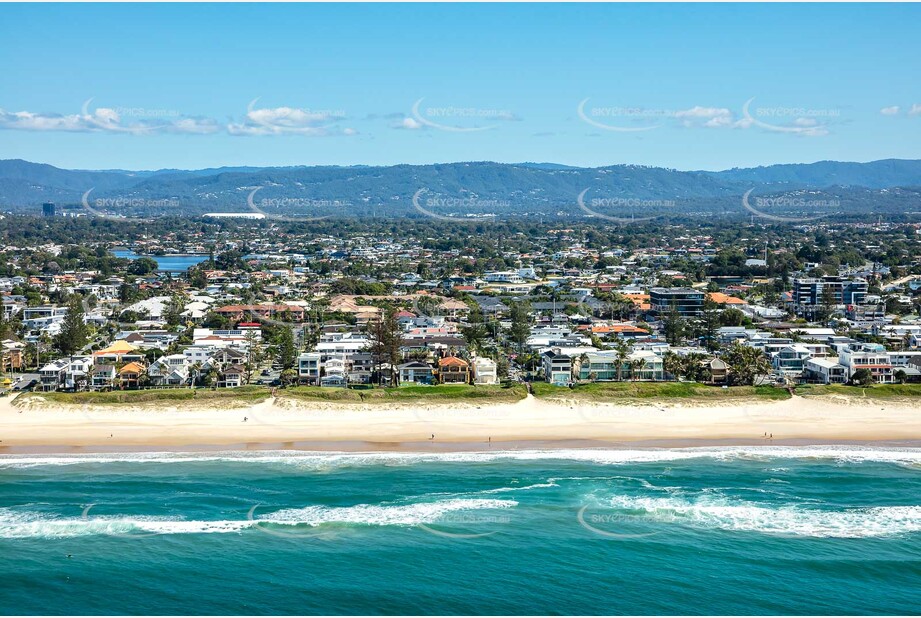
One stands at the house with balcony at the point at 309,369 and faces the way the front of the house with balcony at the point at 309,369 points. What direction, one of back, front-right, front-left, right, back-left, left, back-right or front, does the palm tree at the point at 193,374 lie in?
right

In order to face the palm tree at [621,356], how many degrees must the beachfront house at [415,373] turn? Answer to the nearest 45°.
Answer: approximately 90° to its left

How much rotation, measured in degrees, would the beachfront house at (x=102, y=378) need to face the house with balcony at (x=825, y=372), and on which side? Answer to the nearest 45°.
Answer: approximately 90° to its left

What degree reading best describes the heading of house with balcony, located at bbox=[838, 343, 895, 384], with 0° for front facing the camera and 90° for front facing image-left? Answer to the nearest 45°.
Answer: approximately 0°

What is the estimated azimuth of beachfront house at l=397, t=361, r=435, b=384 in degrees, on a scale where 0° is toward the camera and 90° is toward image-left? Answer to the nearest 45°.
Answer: approximately 0°

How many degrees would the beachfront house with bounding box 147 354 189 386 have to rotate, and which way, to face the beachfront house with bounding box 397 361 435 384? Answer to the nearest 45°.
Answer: approximately 90° to its left

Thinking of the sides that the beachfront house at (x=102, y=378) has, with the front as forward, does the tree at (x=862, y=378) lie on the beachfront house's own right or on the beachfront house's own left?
on the beachfront house's own left

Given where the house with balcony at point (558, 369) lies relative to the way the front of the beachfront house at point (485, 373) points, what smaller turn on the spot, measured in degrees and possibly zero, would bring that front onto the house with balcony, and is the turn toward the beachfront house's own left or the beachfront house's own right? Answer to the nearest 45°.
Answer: approximately 90° to the beachfront house's own left

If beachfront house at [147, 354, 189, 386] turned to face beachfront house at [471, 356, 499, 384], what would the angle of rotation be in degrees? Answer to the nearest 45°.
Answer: approximately 90° to its left

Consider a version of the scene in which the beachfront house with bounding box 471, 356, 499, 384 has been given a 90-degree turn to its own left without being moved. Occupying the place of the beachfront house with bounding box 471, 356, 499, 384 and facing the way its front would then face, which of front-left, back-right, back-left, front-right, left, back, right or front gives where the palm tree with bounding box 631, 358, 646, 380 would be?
front
